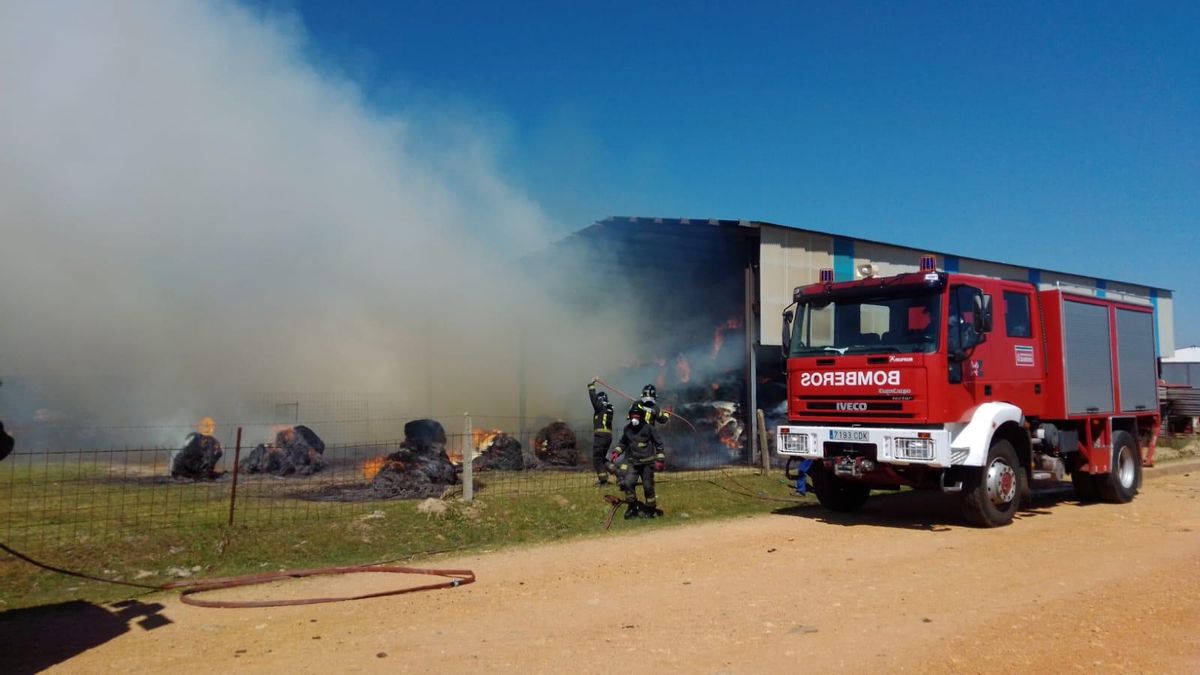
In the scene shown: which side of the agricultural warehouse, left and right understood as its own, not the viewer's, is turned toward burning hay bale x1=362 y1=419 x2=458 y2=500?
front

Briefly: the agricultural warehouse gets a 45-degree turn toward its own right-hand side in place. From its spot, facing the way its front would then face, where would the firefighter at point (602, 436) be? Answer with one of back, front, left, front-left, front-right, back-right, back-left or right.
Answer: left

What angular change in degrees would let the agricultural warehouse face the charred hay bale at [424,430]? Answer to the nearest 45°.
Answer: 0° — it already faces it

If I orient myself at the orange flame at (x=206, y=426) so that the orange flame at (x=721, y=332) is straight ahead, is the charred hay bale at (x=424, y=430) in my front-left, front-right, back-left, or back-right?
front-right

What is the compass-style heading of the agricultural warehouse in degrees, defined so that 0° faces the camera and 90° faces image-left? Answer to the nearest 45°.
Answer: approximately 45°

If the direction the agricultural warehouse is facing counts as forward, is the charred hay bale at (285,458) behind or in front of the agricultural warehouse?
in front

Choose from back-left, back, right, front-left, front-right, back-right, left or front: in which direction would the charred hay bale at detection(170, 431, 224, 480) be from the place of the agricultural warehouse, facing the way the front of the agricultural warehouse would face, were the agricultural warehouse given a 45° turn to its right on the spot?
front-left

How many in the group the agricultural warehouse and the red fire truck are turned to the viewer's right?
0

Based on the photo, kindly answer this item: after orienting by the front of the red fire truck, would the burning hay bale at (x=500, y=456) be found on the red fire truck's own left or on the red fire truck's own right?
on the red fire truck's own right

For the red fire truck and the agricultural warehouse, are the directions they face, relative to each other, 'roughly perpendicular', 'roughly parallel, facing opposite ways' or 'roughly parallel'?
roughly parallel

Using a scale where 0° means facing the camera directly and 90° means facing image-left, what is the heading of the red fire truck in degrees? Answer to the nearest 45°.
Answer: approximately 45°

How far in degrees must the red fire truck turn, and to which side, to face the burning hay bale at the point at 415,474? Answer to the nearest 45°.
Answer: approximately 45° to its right

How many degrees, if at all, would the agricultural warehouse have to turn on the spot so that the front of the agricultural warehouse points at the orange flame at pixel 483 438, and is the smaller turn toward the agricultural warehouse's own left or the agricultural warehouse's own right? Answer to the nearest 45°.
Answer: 0° — it already faces it
